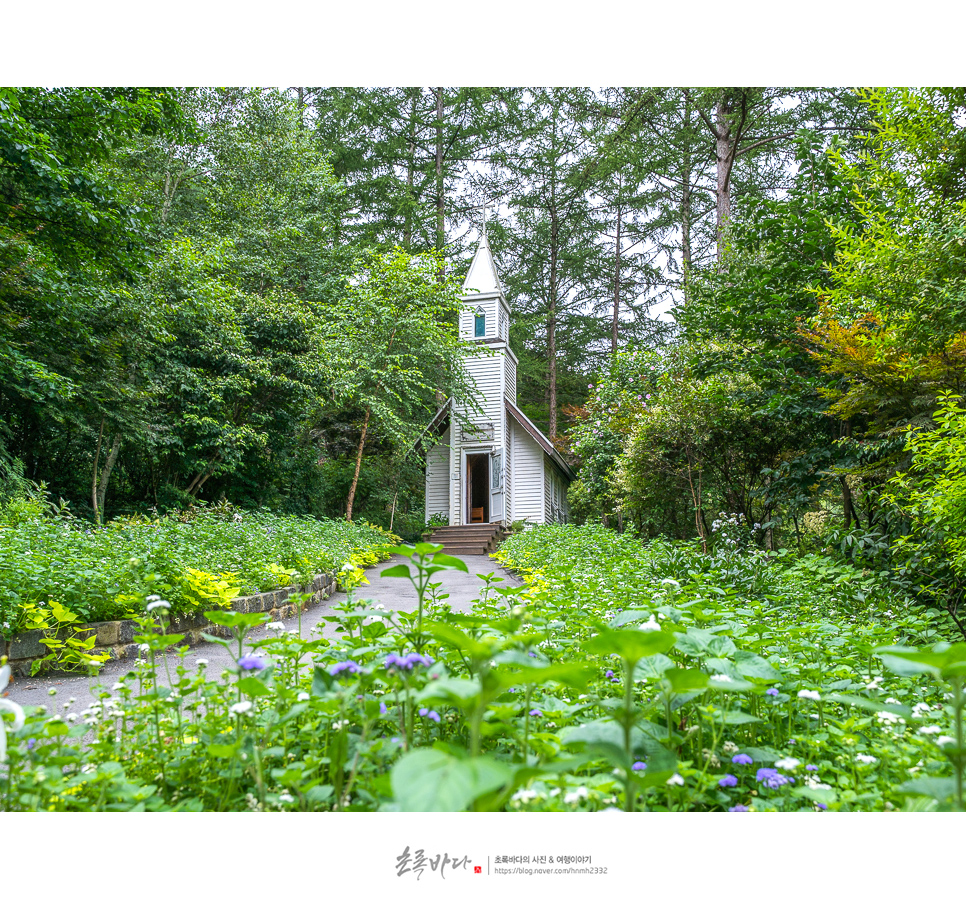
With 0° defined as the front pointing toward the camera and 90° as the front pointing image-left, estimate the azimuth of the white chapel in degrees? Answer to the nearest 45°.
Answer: approximately 0°

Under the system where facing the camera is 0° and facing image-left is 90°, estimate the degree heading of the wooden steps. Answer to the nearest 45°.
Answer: approximately 0°

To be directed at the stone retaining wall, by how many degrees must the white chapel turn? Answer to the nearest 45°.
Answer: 0° — it already faces it
